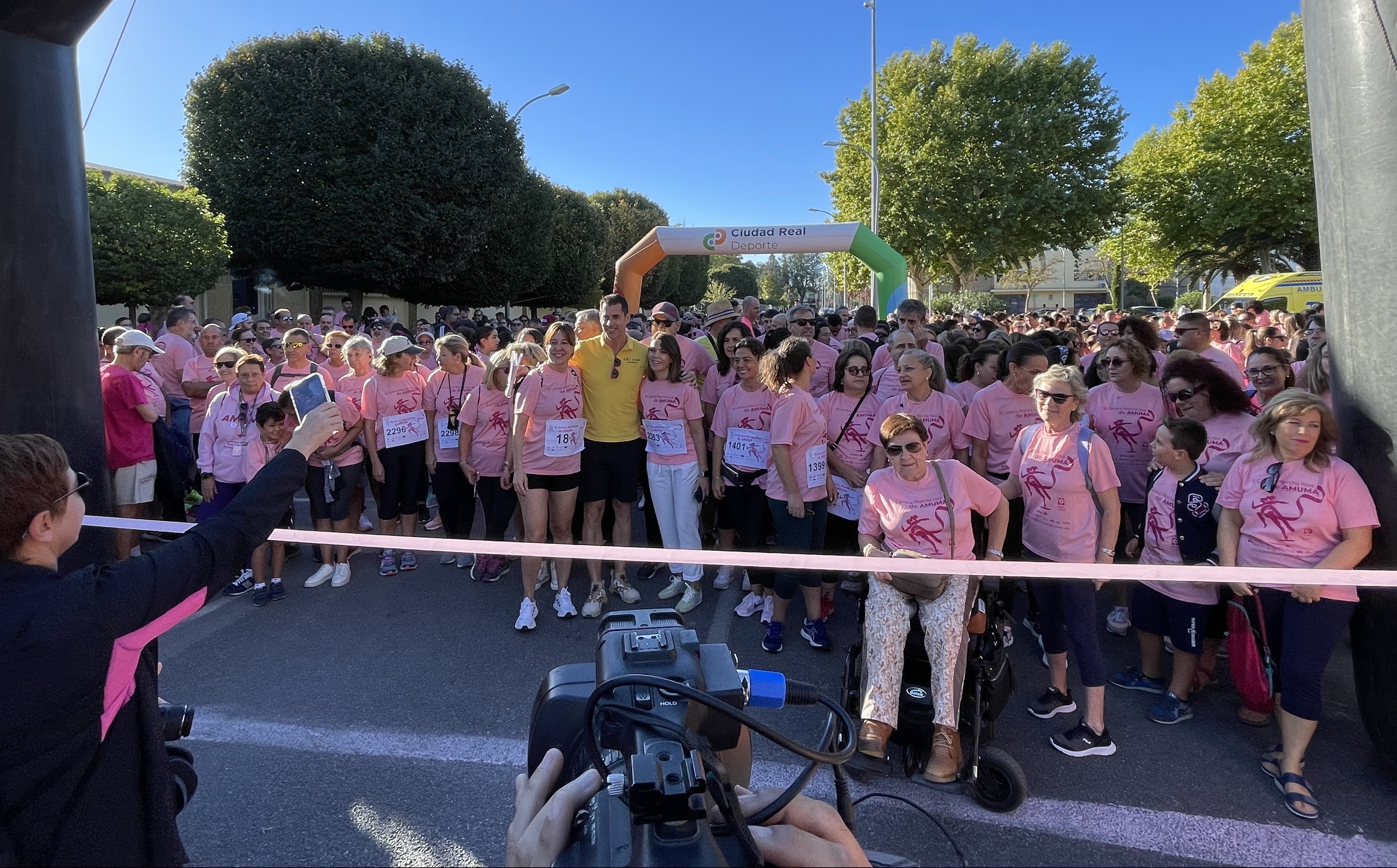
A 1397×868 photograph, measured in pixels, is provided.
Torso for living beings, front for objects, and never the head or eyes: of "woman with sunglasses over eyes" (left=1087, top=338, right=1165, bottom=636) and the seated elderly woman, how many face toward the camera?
2

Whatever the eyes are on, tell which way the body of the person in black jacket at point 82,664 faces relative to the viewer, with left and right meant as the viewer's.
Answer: facing away from the viewer and to the right of the viewer

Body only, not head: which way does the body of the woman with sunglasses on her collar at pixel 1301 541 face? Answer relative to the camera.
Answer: toward the camera

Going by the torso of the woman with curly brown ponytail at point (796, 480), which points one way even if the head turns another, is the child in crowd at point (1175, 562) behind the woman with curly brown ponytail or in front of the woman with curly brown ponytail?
in front

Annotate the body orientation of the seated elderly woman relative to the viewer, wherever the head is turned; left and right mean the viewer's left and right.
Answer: facing the viewer

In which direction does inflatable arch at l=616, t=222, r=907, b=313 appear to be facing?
toward the camera

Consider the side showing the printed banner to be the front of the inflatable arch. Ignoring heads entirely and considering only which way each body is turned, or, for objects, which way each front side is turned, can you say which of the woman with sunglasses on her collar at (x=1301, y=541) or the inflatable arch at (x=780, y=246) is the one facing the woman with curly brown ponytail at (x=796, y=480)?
the inflatable arch

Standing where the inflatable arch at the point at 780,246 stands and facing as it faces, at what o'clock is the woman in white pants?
The woman in white pants is roughly at 12 o'clock from the inflatable arch.

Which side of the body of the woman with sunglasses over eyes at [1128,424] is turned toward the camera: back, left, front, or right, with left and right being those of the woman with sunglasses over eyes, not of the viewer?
front

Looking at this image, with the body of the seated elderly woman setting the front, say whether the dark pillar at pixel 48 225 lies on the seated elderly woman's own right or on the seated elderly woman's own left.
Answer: on the seated elderly woman's own right

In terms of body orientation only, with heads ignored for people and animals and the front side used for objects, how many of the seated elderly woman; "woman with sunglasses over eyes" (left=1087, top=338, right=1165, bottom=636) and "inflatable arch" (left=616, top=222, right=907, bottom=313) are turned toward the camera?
3
